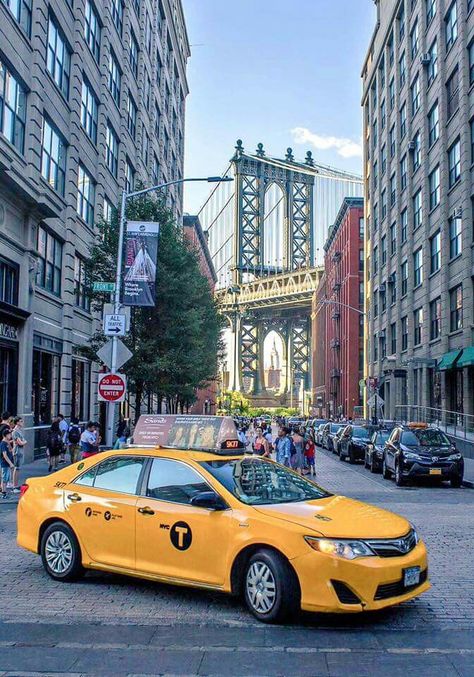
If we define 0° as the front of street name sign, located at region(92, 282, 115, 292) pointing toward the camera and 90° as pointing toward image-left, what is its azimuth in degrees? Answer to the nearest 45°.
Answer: approximately 0°

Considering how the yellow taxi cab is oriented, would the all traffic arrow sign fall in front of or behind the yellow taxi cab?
behind

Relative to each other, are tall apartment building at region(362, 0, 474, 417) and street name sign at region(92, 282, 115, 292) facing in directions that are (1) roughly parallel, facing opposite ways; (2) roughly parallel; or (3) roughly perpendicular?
roughly perpendicular

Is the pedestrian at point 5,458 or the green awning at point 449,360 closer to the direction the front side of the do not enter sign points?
the pedestrian

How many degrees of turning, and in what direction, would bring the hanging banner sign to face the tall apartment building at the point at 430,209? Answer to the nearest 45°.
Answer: approximately 135° to its left

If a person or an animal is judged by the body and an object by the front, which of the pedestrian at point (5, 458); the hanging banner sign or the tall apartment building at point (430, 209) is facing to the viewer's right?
the pedestrian

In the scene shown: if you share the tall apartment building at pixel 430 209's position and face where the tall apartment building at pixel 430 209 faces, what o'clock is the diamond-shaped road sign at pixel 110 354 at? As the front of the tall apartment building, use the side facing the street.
The diamond-shaped road sign is roughly at 11 o'clock from the tall apartment building.

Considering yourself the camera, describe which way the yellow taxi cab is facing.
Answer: facing the viewer and to the right of the viewer

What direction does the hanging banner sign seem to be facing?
toward the camera

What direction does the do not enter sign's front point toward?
toward the camera

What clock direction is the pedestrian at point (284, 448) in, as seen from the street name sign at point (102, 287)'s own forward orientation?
The pedestrian is roughly at 9 o'clock from the street name sign.

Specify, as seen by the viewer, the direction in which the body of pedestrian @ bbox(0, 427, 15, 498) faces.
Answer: to the viewer's right
